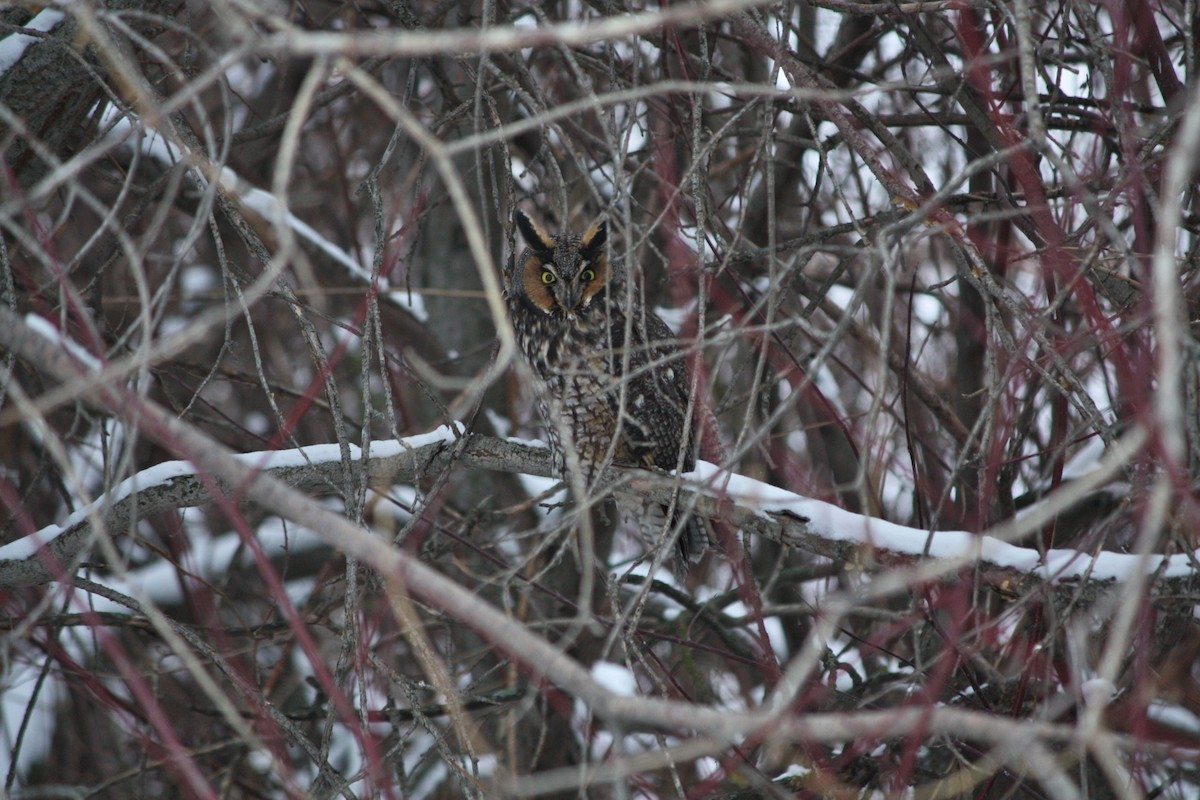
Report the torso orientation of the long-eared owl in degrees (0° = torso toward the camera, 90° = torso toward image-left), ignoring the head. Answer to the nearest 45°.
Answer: approximately 45°
